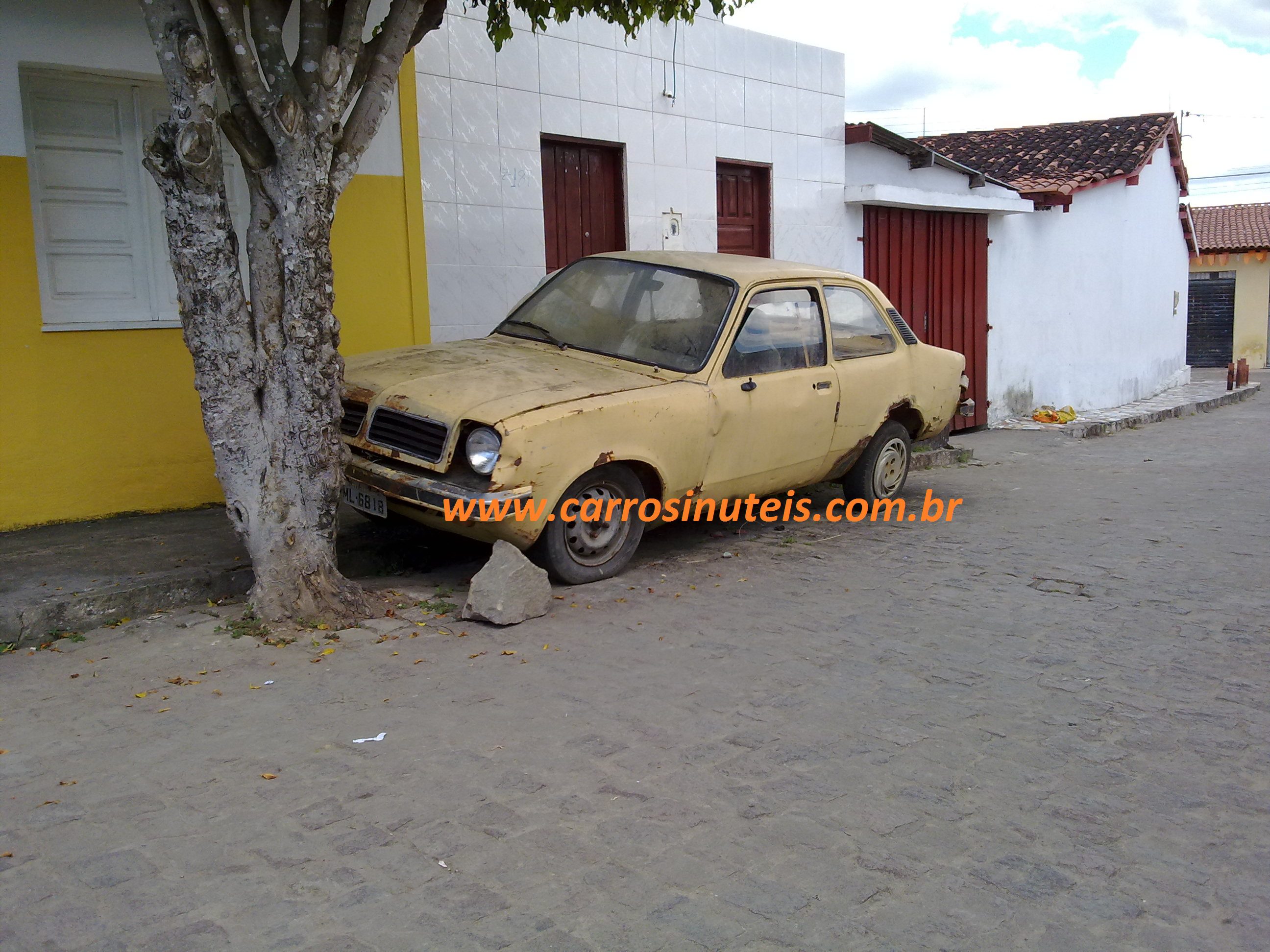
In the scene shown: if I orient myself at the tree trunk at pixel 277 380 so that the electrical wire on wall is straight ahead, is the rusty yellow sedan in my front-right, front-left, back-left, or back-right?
front-right

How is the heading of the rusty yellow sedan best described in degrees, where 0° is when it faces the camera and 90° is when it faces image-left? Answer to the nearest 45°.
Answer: approximately 45°

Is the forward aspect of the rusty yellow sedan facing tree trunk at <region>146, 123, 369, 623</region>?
yes

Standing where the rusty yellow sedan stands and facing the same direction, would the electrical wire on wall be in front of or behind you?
behind

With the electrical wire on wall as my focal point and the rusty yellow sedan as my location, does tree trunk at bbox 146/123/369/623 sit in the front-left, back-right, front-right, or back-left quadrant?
back-left

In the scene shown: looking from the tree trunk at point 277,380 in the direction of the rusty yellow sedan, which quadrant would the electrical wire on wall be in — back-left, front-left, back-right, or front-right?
front-left

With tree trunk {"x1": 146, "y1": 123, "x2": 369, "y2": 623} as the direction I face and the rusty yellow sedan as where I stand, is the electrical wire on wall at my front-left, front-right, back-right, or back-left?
back-right

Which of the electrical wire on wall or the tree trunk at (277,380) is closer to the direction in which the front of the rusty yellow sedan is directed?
the tree trunk
